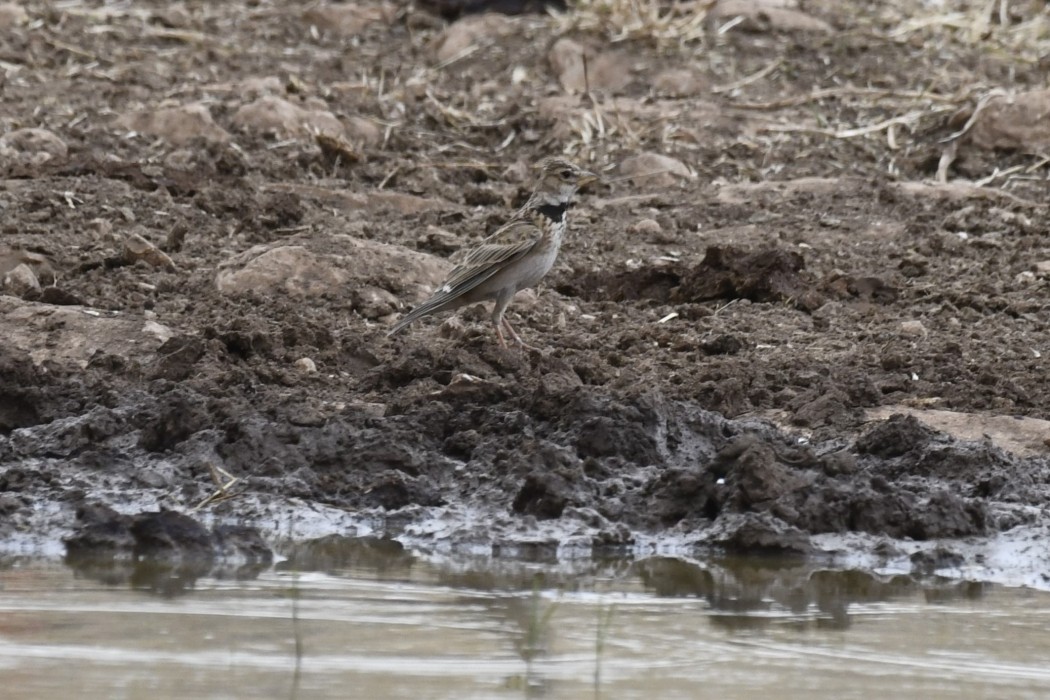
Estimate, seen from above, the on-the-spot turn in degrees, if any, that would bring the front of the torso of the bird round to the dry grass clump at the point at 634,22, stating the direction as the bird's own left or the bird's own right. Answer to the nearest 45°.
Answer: approximately 90° to the bird's own left

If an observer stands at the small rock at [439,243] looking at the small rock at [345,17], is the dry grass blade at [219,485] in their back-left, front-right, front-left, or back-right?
back-left

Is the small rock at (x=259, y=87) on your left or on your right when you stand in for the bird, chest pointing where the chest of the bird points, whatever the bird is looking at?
on your left

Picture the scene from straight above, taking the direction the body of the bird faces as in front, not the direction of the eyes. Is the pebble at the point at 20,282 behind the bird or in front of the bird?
behind

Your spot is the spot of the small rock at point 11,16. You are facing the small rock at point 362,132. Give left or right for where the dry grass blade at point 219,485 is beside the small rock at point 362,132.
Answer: right

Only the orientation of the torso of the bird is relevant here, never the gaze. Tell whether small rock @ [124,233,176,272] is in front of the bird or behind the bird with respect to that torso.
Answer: behind

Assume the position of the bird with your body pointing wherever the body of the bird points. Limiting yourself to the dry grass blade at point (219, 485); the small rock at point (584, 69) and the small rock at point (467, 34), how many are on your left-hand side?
2

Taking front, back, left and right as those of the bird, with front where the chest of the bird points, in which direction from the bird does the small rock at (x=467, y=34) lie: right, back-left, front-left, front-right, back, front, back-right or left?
left

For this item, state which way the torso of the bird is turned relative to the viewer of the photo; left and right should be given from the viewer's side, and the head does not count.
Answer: facing to the right of the viewer
